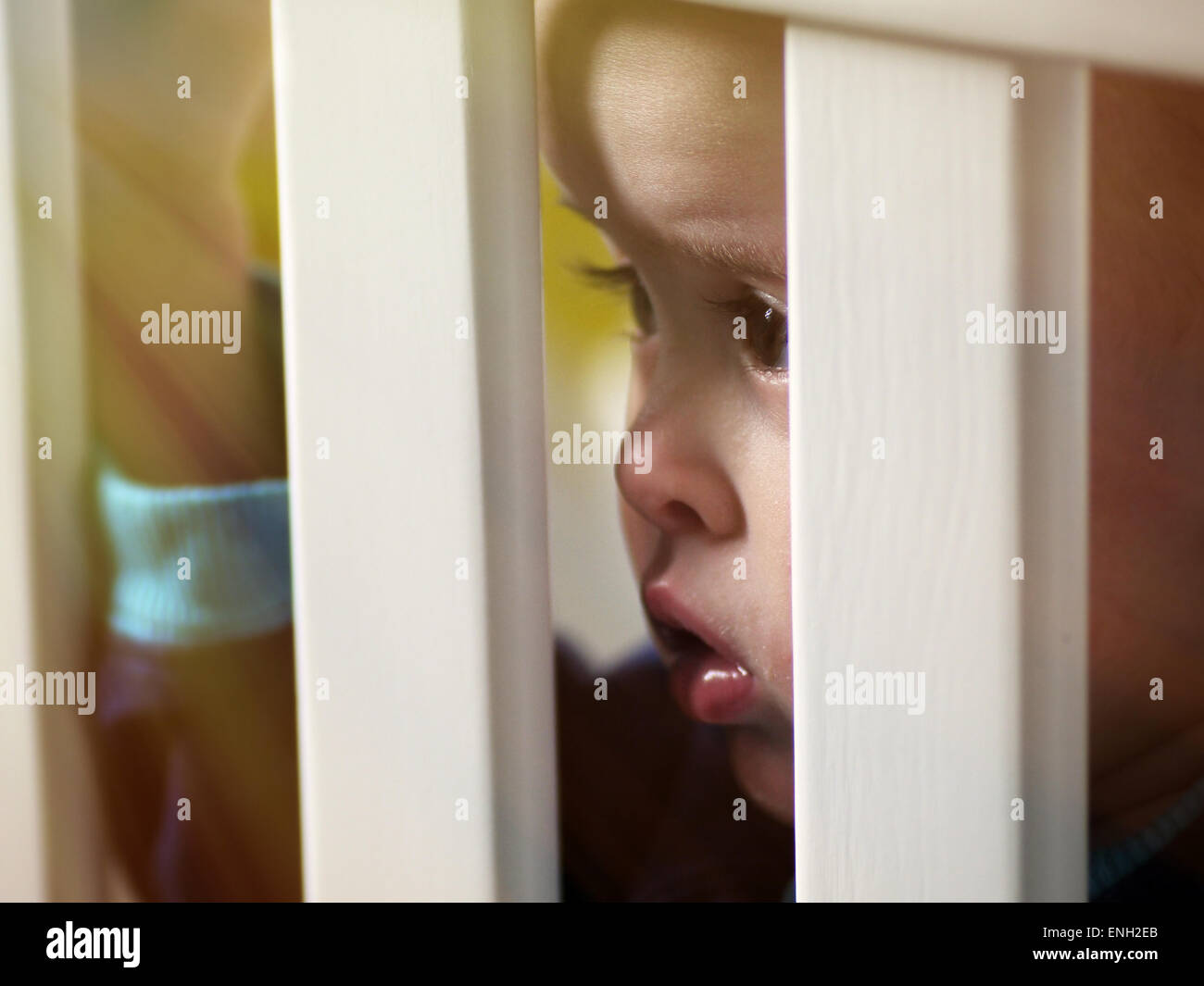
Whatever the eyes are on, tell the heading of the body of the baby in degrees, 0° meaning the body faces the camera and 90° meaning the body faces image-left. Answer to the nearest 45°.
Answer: approximately 45°
